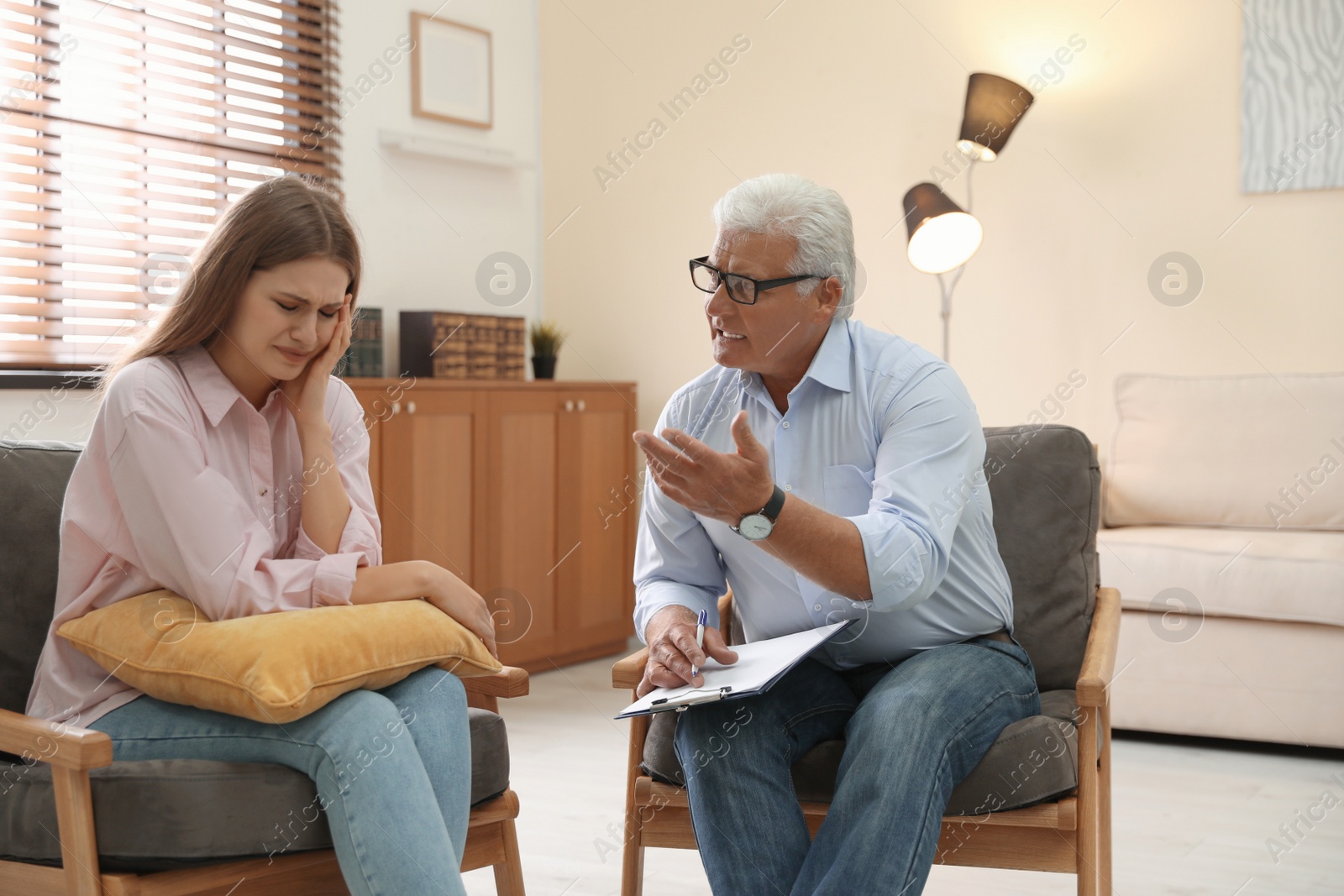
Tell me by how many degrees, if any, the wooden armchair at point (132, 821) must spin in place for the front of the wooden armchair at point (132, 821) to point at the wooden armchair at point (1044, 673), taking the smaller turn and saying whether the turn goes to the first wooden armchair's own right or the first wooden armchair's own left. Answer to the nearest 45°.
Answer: approximately 45° to the first wooden armchair's own left

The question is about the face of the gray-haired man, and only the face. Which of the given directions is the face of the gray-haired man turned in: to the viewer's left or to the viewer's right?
to the viewer's left

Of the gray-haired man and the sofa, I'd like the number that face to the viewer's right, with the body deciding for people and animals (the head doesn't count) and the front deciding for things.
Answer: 0

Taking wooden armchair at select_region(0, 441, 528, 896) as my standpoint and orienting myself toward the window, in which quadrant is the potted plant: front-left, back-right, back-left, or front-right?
front-right

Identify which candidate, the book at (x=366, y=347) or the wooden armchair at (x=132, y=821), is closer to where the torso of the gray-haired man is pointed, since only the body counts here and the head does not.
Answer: the wooden armchair

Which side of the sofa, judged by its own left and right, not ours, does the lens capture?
front

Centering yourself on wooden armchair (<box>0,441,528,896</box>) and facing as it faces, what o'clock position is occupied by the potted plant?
The potted plant is roughly at 8 o'clock from the wooden armchair.

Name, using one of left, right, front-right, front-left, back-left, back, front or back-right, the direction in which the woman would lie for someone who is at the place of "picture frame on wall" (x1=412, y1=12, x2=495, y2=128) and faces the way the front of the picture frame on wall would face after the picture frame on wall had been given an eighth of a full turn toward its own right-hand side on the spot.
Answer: front

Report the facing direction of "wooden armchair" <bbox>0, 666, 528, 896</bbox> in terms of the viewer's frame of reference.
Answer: facing the viewer and to the right of the viewer

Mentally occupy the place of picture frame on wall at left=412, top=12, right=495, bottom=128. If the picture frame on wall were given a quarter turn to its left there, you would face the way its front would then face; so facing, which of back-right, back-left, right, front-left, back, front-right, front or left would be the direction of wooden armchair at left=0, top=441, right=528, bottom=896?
back-right

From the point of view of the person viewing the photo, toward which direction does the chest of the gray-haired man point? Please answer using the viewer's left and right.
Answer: facing the viewer and to the left of the viewer

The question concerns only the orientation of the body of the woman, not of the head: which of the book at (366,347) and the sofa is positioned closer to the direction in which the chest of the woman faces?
the sofa

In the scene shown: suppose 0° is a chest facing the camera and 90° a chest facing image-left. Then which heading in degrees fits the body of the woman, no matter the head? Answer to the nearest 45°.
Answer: approximately 315°

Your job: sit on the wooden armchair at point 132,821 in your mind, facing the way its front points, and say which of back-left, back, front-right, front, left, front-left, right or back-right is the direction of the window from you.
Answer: back-left

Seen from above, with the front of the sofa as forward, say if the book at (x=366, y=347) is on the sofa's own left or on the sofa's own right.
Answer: on the sofa's own right

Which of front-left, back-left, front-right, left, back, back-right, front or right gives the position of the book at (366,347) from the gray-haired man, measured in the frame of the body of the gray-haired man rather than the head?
right

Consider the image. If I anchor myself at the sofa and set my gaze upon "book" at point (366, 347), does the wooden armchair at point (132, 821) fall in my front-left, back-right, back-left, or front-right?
front-left

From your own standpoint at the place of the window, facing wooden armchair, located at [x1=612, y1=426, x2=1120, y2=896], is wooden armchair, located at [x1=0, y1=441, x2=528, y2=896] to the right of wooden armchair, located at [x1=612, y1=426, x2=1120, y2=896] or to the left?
right

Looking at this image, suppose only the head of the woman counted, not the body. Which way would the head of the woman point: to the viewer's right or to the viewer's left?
to the viewer's right
